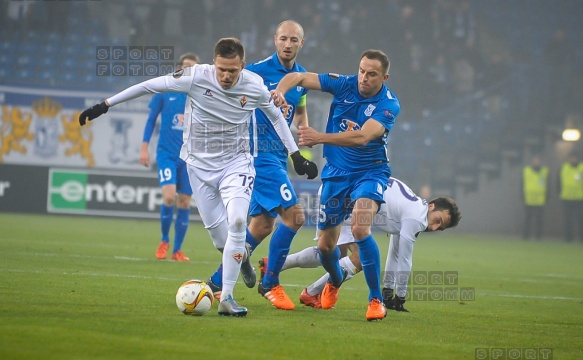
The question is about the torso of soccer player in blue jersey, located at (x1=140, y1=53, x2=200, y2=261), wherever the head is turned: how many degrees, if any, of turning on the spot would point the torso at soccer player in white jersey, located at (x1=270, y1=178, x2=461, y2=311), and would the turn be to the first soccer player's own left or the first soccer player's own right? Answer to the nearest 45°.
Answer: approximately 45° to the first soccer player's own left

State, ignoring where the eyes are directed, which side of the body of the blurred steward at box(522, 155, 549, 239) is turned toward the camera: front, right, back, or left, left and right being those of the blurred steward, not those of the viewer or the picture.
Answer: front

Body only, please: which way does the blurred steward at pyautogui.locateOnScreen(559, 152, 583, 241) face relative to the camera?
toward the camera

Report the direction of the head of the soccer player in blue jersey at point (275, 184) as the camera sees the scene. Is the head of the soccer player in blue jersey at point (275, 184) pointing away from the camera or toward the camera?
toward the camera

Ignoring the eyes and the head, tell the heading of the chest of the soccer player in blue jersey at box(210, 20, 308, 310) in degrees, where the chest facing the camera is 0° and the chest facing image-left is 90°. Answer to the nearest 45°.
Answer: approximately 315°

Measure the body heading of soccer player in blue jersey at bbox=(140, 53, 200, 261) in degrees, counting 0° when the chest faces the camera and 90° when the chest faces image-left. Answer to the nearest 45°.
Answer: approximately 0°
